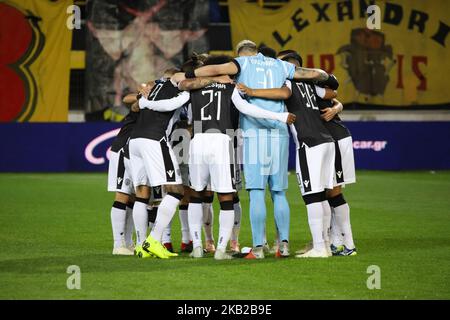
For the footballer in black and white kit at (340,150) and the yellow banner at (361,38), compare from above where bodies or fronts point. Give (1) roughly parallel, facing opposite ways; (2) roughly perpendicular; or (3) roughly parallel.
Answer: roughly perpendicular

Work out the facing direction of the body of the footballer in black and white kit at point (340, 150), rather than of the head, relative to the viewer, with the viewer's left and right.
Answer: facing to the left of the viewer

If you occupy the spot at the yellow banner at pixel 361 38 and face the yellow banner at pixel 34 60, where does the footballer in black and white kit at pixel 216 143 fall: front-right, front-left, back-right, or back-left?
front-left

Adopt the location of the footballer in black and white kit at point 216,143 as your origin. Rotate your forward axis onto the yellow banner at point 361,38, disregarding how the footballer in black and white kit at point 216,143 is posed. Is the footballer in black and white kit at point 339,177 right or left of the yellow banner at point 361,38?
right

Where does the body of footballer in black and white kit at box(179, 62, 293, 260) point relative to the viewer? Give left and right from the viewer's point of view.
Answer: facing away from the viewer

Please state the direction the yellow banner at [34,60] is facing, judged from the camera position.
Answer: facing the viewer

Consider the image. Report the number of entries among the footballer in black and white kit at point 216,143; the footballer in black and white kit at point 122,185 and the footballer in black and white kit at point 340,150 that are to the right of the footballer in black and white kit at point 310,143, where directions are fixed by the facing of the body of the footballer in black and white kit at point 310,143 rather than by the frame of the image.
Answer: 1

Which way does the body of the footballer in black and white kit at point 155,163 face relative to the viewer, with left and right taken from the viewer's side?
facing away from the viewer and to the right of the viewer

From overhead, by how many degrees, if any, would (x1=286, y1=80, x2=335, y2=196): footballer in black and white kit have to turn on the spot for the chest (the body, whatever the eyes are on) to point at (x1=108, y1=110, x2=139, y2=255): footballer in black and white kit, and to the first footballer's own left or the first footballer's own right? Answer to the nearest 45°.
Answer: approximately 45° to the first footballer's own left

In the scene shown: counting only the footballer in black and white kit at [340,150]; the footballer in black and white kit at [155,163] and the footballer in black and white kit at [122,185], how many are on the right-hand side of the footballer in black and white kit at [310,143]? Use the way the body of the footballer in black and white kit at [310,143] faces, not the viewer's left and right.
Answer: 1

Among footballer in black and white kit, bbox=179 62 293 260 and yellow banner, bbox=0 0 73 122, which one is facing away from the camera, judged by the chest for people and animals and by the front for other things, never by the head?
the footballer in black and white kit

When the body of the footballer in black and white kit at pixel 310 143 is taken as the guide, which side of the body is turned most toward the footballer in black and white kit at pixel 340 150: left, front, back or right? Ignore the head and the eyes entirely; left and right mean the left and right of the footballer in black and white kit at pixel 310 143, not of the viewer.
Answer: right

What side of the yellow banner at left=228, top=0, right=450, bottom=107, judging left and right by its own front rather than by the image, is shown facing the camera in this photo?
front

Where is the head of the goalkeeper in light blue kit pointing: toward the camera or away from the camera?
away from the camera
